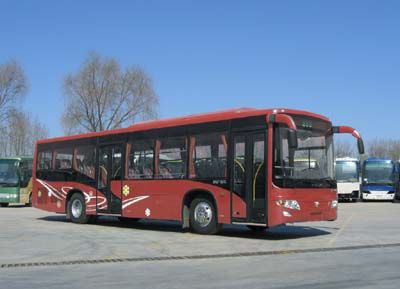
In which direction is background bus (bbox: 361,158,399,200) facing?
toward the camera

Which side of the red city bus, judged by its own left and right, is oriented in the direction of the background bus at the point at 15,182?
back

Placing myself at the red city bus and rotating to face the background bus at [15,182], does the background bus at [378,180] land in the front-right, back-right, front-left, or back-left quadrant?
front-right

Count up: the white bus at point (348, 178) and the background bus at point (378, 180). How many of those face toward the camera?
2

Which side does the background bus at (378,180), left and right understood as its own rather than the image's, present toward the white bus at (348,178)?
right

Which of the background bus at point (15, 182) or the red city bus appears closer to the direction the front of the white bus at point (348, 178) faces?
the red city bus

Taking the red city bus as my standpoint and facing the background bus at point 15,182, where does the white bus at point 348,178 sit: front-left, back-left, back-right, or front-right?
front-right

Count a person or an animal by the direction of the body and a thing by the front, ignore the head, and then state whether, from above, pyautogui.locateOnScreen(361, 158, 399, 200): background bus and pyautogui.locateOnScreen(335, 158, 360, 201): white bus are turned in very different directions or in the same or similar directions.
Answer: same or similar directions

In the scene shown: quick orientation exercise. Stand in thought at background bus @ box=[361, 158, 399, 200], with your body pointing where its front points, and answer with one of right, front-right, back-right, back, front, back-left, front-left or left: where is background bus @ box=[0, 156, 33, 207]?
front-right

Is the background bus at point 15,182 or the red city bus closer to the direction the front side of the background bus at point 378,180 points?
the red city bus

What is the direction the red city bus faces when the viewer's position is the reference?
facing the viewer and to the right of the viewer

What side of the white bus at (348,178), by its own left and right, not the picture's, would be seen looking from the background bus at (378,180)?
left

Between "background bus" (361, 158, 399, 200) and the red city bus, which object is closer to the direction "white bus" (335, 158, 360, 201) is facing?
the red city bus

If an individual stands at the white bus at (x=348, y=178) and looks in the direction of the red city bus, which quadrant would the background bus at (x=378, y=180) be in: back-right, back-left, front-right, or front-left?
back-left
